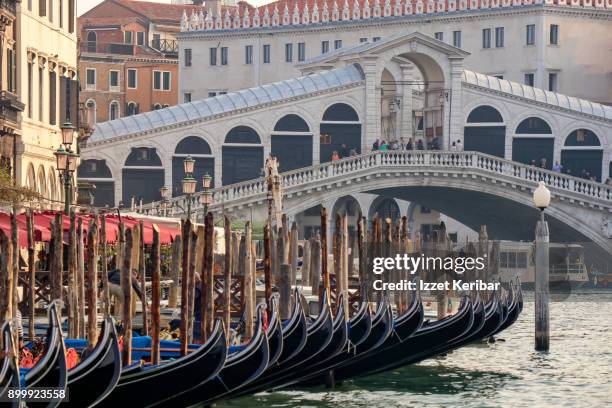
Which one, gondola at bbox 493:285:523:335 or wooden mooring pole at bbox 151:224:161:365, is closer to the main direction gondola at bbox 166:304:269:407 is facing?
the wooden mooring pole
